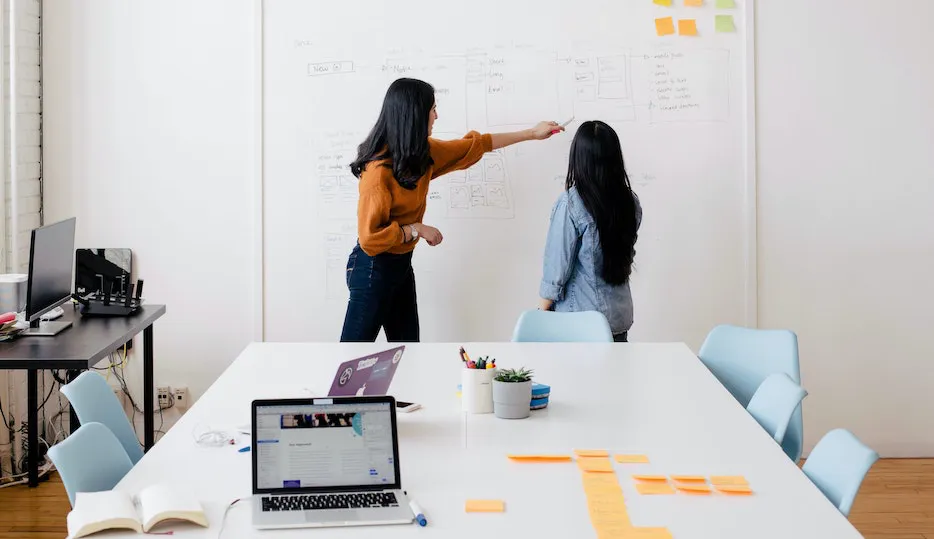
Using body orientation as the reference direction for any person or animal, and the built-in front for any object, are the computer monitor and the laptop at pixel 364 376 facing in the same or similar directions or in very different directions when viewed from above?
very different directions

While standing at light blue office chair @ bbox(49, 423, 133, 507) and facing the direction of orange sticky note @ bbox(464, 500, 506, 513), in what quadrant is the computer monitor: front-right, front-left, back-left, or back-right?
back-left

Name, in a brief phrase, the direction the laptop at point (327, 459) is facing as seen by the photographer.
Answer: facing the viewer

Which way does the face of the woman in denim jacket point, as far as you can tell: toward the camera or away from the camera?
away from the camera

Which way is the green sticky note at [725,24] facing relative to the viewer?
toward the camera

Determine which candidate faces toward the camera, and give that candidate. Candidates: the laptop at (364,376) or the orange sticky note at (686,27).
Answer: the orange sticky note

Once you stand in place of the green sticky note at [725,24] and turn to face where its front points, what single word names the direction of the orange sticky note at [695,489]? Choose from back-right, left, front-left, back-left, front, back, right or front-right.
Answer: front

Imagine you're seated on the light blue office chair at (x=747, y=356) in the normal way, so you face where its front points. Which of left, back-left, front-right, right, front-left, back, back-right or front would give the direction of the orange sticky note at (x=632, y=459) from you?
front-left

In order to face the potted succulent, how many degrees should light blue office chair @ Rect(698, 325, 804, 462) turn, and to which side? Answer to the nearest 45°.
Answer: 0° — it already faces it

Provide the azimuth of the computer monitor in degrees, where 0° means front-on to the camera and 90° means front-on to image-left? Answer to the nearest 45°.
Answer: approximately 315°

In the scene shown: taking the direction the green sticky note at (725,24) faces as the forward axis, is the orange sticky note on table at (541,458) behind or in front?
in front

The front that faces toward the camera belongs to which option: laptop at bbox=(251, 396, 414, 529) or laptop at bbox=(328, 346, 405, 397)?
laptop at bbox=(251, 396, 414, 529)

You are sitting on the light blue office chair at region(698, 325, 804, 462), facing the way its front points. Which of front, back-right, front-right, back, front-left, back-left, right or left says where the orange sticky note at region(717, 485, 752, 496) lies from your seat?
front-left
